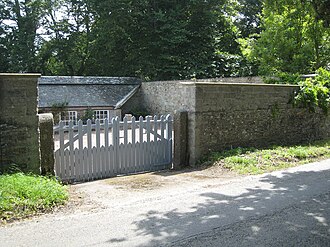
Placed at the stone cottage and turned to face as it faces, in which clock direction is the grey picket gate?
The grey picket gate is roughly at 12 o'clock from the stone cottage.

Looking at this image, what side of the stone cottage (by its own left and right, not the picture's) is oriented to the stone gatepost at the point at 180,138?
front

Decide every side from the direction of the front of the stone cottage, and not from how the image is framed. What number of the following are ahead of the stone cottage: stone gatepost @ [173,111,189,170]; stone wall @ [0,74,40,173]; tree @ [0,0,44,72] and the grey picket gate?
3

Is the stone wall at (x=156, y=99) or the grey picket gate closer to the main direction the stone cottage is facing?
the grey picket gate

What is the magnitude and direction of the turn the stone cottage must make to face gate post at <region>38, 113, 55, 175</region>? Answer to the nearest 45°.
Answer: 0° — it already faces it

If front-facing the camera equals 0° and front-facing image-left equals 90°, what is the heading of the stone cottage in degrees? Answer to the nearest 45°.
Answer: approximately 0°

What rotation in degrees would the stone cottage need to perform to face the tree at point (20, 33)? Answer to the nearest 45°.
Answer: approximately 135° to its right

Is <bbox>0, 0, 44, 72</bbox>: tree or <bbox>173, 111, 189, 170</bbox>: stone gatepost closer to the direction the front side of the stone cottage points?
the stone gatepost

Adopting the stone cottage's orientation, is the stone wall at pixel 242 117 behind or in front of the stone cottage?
in front

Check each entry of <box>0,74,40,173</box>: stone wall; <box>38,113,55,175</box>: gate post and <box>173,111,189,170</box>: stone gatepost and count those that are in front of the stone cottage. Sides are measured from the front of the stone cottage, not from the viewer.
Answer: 3

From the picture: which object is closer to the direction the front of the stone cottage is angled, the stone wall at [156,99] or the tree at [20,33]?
the stone wall

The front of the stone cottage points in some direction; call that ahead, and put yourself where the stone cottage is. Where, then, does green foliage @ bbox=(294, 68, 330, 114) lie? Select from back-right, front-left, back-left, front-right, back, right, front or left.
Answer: front-left

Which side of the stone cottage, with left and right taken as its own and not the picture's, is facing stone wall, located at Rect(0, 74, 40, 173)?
front

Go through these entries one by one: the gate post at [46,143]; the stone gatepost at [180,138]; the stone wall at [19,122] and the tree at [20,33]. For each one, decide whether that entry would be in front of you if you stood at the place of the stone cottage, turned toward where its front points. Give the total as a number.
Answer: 3
